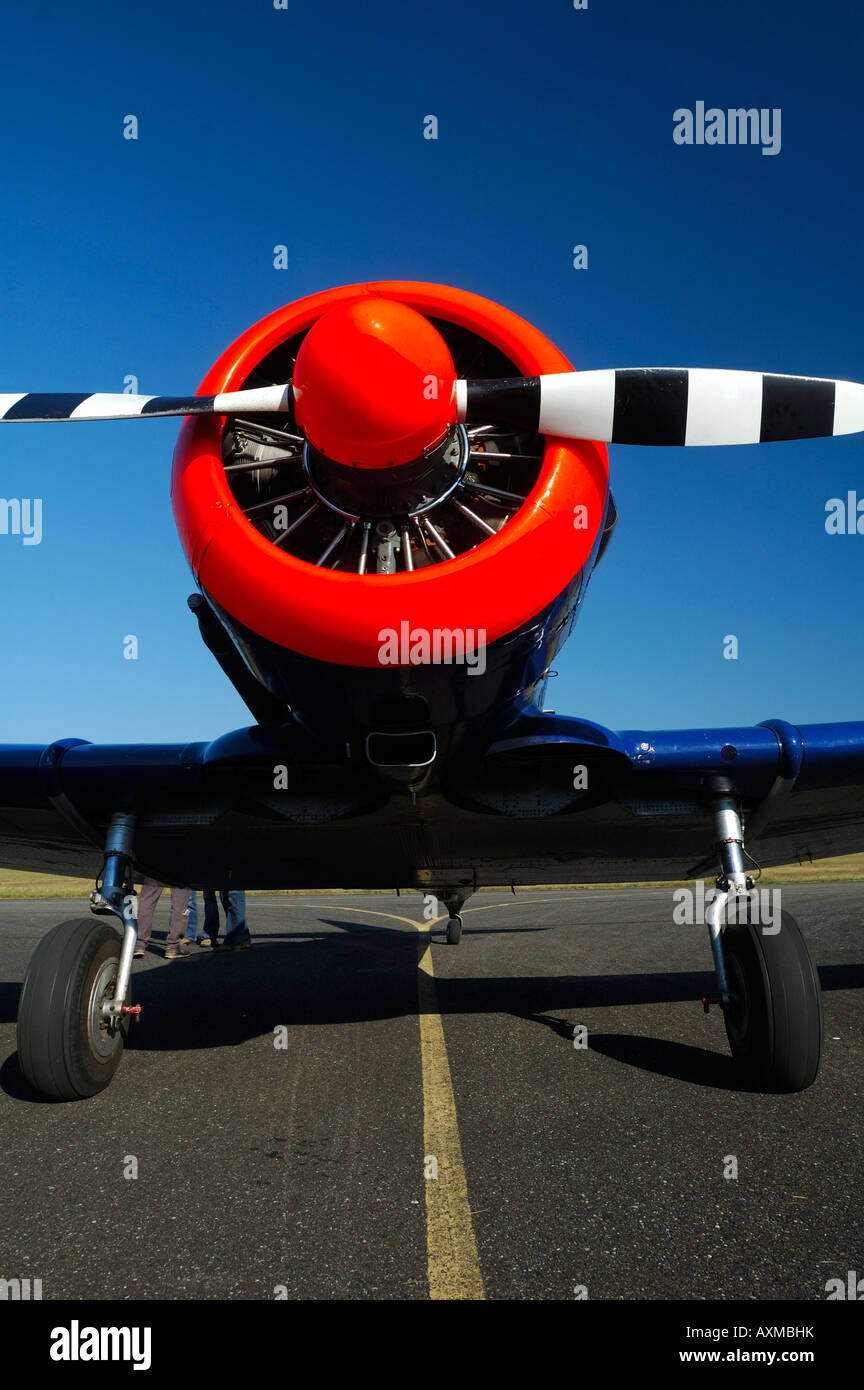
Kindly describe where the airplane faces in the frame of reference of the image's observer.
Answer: facing the viewer

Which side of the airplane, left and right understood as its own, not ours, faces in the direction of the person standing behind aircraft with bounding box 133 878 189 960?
back
